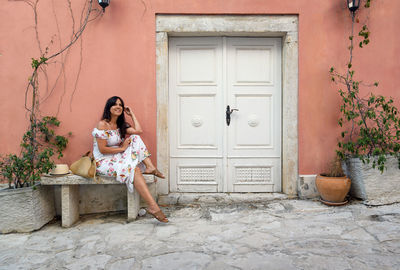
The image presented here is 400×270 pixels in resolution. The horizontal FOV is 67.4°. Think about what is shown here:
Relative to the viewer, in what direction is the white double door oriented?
toward the camera

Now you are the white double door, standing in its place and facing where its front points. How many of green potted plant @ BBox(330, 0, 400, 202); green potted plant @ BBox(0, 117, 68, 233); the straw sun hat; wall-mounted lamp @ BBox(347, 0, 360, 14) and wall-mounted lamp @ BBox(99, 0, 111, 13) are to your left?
2

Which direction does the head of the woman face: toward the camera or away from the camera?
toward the camera

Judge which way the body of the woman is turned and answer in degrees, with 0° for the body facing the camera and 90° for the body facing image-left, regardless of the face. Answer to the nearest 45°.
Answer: approximately 315°

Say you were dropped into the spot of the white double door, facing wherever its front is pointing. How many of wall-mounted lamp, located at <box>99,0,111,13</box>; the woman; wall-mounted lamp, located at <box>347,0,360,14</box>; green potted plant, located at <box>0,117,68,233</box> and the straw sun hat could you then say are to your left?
1

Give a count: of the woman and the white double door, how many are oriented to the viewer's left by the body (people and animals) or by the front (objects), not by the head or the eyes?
0

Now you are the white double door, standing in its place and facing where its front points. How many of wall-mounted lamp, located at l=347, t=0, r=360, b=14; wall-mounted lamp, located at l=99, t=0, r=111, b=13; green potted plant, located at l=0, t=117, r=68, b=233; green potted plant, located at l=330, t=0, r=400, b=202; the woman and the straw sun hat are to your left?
2

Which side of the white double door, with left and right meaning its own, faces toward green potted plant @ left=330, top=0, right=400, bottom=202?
left

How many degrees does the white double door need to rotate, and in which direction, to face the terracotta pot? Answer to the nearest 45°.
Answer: approximately 90° to its left
